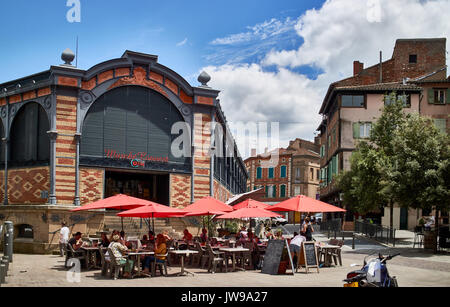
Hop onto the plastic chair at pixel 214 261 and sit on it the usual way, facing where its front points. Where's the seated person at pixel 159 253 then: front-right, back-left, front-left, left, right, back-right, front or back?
back-right

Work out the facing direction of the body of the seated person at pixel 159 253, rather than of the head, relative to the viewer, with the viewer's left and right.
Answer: facing to the left of the viewer

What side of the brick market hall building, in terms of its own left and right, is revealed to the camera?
front

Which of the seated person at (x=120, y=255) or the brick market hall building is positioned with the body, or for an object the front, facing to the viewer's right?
the seated person

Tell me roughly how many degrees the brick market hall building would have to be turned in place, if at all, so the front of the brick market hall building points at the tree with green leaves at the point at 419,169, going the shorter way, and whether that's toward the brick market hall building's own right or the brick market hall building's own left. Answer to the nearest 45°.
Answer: approximately 45° to the brick market hall building's own left

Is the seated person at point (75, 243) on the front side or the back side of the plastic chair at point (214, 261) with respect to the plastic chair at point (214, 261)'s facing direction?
on the back side

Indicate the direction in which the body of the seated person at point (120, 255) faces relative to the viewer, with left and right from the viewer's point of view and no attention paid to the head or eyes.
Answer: facing to the right of the viewer
